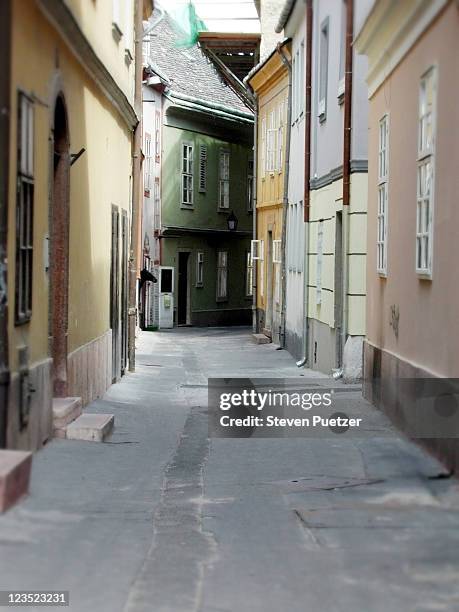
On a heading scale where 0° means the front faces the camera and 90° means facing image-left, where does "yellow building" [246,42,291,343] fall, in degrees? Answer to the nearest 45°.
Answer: approximately 90°

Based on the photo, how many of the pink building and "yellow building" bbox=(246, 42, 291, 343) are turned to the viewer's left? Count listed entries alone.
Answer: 2

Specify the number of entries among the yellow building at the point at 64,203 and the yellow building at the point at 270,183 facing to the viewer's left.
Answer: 1

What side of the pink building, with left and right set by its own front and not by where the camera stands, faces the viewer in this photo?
left

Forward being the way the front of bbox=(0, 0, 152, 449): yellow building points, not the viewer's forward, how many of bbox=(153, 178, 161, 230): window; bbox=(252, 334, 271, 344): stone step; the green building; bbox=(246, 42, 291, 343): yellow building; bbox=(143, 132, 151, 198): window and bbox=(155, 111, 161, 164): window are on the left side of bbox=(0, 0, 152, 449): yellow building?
6

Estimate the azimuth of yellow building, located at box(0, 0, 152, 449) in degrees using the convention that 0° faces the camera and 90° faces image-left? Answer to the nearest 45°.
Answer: approximately 270°

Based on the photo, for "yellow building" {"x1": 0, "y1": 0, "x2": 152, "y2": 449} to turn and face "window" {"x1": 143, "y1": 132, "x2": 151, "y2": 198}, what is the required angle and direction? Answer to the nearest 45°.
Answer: approximately 90° to its left

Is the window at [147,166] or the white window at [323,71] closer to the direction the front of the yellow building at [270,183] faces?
the window

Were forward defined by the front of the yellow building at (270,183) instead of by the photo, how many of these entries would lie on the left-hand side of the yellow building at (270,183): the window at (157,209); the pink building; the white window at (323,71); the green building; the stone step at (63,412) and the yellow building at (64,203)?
4

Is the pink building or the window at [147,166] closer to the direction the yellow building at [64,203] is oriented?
the pink building

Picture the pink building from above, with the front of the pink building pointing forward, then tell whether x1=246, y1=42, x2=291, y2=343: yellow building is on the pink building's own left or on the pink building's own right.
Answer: on the pink building's own right

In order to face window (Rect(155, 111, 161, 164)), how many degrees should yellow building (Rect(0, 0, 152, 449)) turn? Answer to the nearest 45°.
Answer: approximately 90° to its left

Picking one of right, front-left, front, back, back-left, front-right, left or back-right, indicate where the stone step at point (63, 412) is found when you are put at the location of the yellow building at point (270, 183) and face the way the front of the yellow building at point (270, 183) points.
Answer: left

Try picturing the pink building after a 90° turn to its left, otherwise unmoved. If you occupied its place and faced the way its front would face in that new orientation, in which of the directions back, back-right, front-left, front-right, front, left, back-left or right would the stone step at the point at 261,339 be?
back
